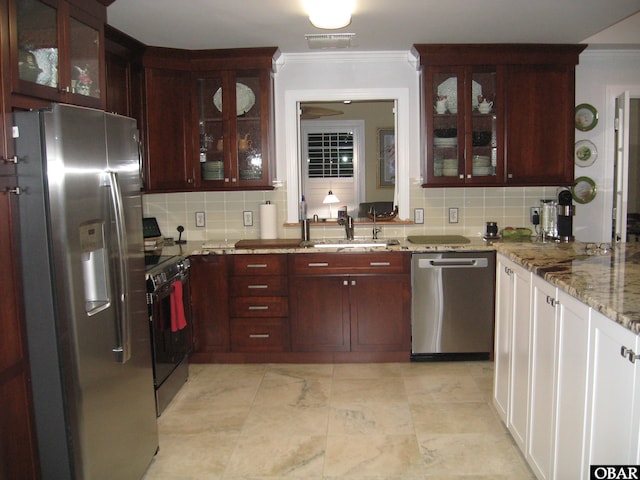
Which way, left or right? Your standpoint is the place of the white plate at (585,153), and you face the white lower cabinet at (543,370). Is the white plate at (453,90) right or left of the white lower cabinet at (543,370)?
right

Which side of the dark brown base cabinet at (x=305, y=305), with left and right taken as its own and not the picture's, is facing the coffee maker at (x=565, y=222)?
left

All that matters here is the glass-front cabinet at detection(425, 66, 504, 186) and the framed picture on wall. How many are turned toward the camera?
2

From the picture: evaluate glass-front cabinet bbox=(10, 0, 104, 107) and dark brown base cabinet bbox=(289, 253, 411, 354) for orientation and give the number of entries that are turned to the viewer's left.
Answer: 0

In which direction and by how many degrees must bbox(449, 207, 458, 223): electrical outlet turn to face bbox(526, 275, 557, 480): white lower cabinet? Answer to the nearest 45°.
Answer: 0° — it already faces it

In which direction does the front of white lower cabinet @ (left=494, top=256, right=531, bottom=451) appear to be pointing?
to the viewer's left

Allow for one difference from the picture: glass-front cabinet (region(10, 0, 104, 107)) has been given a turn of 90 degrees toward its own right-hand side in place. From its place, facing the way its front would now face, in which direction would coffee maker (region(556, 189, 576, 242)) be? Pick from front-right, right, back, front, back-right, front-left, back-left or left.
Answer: back-left
